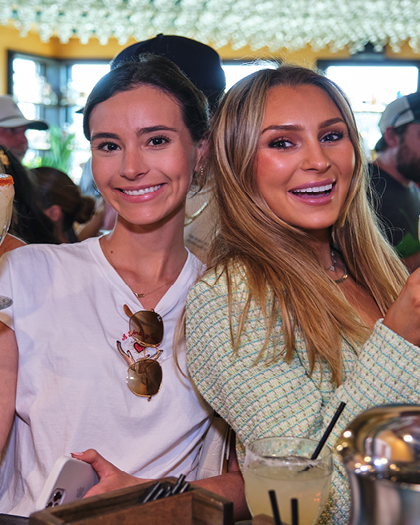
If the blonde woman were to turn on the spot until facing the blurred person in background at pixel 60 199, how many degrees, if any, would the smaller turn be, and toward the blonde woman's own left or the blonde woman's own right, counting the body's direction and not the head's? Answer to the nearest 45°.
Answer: approximately 180°

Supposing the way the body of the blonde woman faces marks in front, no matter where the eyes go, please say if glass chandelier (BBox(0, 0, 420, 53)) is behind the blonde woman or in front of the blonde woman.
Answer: behind

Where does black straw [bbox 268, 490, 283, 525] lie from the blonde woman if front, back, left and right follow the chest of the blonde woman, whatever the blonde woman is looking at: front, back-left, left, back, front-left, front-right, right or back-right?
front-right

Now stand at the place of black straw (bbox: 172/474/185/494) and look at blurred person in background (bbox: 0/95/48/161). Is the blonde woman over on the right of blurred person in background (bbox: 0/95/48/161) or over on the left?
right

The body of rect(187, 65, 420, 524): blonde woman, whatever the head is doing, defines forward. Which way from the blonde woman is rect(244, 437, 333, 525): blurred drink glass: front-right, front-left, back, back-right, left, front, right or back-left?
front-right

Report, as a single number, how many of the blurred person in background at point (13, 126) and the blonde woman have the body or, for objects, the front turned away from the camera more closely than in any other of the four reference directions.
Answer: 0

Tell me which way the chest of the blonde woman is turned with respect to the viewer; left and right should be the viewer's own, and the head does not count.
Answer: facing the viewer and to the right of the viewer
